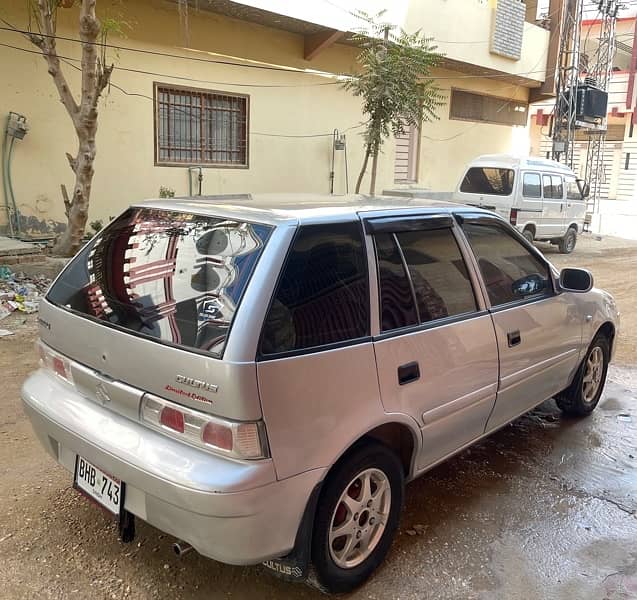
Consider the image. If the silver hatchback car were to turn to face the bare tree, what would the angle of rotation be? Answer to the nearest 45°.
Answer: approximately 90° to its left

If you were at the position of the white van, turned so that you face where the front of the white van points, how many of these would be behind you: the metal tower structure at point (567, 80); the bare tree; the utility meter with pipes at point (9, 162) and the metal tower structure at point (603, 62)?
2

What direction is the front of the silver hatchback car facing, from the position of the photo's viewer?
facing away from the viewer and to the right of the viewer

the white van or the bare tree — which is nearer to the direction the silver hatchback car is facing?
the white van

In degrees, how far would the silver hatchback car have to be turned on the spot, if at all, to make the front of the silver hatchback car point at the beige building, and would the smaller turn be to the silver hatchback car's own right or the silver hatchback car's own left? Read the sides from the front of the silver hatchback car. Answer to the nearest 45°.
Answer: approximately 45° to the silver hatchback car's own left

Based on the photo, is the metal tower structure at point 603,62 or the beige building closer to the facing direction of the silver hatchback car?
the metal tower structure

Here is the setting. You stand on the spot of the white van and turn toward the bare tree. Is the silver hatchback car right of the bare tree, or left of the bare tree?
left
